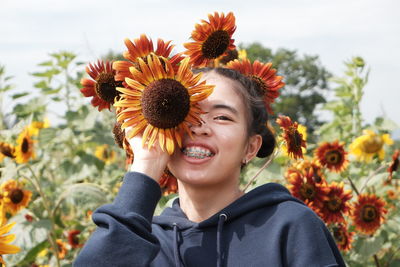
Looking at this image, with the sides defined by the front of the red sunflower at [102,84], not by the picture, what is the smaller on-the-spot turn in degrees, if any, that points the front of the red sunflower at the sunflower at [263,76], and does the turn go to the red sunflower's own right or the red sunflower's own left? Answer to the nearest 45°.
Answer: approximately 45° to the red sunflower's own left

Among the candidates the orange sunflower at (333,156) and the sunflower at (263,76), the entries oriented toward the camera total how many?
2

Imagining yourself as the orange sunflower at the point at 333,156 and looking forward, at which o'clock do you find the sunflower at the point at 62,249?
The sunflower is roughly at 3 o'clock from the orange sunflower.

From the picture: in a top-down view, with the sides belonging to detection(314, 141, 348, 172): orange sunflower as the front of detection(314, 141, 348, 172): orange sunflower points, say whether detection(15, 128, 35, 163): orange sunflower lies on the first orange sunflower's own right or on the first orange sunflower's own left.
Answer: on the first orange sunflower's own right

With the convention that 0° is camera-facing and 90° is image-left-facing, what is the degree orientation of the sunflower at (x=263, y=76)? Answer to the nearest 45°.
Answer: approximately 0°

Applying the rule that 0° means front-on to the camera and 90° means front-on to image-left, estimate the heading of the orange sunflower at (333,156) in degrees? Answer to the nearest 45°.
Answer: approximately 0°

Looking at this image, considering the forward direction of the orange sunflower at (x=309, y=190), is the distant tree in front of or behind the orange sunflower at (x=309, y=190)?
behind

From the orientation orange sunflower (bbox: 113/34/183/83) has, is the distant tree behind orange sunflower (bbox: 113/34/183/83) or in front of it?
behind
